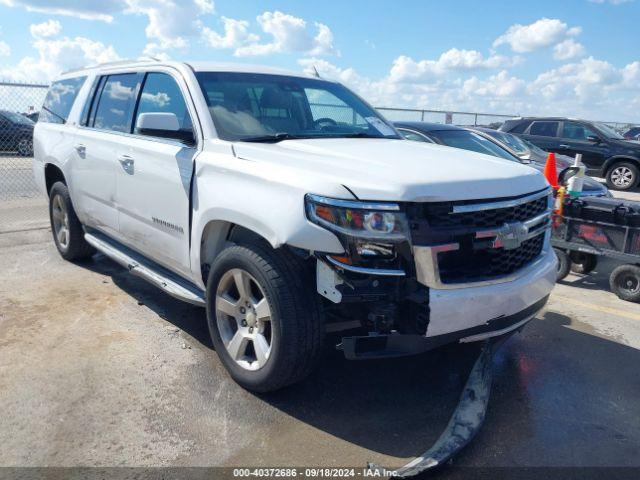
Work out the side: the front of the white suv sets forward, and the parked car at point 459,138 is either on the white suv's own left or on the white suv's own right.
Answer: on the white suv's own left

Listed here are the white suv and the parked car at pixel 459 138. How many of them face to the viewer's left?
0

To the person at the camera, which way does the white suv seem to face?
facing the viewer and to the right of the viewer

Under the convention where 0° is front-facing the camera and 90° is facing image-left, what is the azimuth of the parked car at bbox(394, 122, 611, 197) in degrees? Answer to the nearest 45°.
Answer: approximately 315°

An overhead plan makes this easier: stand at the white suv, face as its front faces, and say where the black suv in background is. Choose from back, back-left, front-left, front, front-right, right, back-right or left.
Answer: left

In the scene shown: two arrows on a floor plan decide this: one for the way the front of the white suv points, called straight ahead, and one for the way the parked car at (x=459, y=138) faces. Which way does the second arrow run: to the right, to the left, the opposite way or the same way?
the same way
